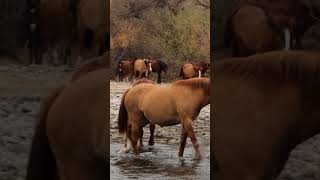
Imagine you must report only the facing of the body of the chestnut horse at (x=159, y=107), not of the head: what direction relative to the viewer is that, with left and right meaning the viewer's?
facing to the right of the viewer
